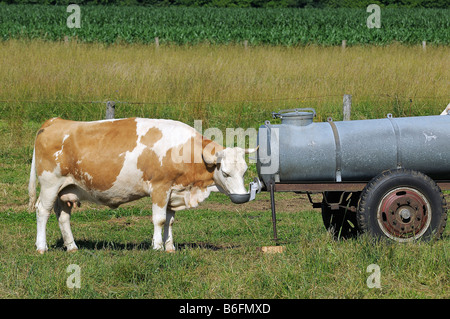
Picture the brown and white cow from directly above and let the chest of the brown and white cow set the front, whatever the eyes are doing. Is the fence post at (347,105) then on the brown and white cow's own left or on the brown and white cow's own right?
on the brown and white cow's own left

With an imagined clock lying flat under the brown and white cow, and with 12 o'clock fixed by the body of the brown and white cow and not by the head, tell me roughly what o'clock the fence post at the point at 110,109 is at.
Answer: The fence post is roughly at 9 o'clock from the brown and white cow.

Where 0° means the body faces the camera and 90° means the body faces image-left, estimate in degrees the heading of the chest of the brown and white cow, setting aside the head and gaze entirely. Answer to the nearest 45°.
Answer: approximately 270°

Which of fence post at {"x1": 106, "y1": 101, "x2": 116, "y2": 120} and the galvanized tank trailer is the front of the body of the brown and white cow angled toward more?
the galvanized tank trailer
